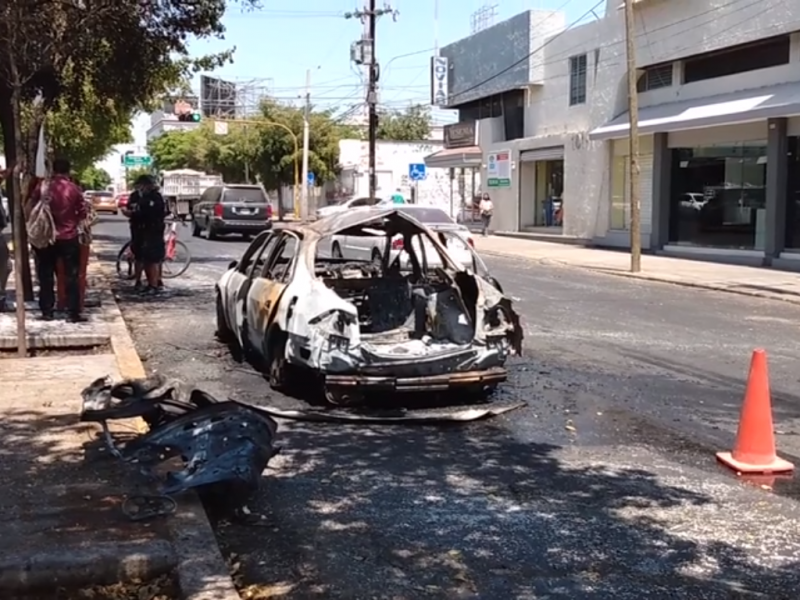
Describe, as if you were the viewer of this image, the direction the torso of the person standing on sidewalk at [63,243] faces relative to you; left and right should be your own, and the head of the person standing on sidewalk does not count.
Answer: facing away from the viewer

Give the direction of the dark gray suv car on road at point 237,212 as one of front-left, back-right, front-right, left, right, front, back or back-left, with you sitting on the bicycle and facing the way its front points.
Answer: left

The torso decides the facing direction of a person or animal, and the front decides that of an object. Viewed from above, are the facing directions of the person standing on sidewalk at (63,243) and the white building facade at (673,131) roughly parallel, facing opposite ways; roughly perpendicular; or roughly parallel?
roughly perpendicular

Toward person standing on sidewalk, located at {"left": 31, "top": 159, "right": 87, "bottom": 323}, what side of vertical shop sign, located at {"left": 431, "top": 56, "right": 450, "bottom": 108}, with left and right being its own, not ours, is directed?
front

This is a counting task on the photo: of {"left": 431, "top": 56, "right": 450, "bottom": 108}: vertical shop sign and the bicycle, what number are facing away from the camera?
0

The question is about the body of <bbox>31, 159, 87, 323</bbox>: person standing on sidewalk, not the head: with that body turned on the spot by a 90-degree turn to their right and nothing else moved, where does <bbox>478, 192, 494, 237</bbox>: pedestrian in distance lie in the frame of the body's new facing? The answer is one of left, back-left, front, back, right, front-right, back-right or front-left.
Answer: front-left

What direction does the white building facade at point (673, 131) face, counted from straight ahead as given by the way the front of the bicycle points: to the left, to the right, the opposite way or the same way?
the opposite way

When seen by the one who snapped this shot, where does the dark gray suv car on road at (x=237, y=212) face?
facing away from the viewer and to the left of the viewer

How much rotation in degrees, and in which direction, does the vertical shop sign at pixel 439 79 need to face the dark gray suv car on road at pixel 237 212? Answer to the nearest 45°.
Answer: approximately 45° to its right

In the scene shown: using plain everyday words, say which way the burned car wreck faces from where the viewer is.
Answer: facing away from the viewer and to the left of the viewer

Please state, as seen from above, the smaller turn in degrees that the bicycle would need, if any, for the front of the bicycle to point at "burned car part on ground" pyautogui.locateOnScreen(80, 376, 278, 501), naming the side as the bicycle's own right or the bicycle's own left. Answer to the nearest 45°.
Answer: approximately 90° to the bicycle's own right

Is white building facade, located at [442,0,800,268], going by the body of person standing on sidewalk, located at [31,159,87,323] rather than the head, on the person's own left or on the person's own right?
on the person's own right

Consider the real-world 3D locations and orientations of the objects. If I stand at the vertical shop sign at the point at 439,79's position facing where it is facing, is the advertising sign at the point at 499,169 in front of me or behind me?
in front

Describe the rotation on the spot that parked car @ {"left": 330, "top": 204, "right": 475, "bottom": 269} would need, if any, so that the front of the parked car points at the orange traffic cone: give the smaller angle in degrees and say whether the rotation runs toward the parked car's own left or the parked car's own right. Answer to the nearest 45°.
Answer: approximately 135° to the parked car's own left
